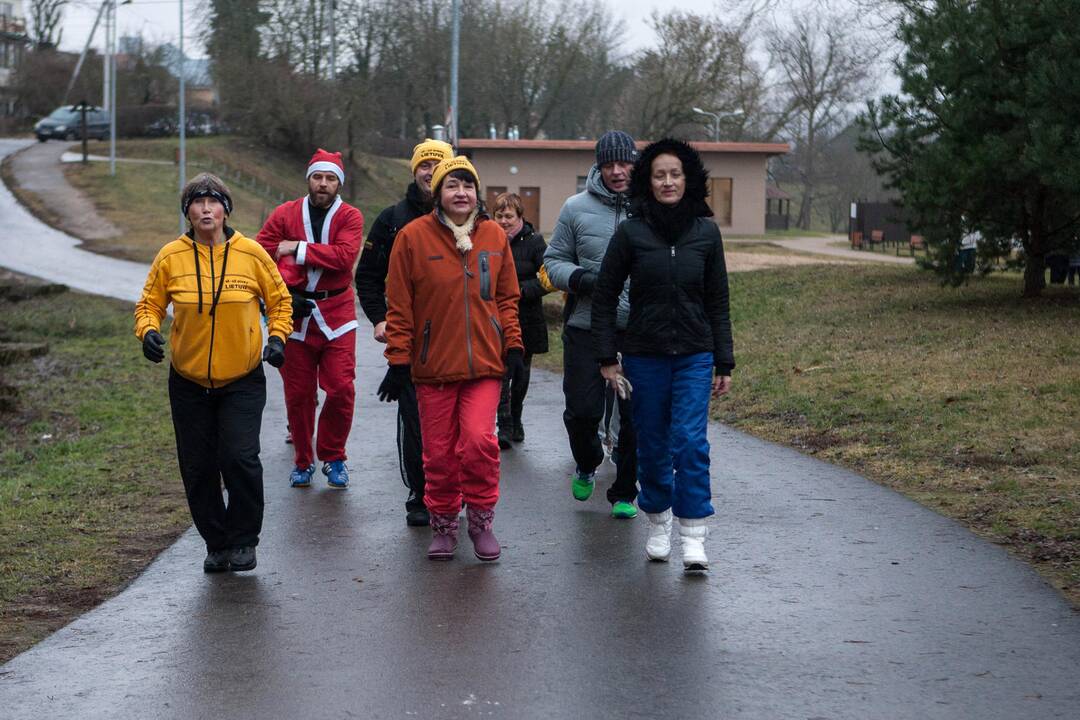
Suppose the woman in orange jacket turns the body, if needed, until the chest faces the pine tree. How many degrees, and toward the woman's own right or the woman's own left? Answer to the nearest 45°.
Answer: approximately 135° to the woman's own left

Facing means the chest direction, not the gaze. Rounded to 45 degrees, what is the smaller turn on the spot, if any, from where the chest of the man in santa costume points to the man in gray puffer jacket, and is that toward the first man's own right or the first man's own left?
approximately 45° to the first man's own left

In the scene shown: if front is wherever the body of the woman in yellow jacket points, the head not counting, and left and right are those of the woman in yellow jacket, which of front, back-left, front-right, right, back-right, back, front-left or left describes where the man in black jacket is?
back-left

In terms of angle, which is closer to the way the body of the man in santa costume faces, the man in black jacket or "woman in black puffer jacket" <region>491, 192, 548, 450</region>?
the man in black jacket

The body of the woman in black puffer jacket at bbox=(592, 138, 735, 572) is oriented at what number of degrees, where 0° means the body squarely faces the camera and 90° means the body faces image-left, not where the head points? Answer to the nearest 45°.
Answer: approximately 0°

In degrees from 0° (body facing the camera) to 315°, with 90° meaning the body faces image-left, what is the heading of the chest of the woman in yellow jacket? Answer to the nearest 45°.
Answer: approximately 0°
